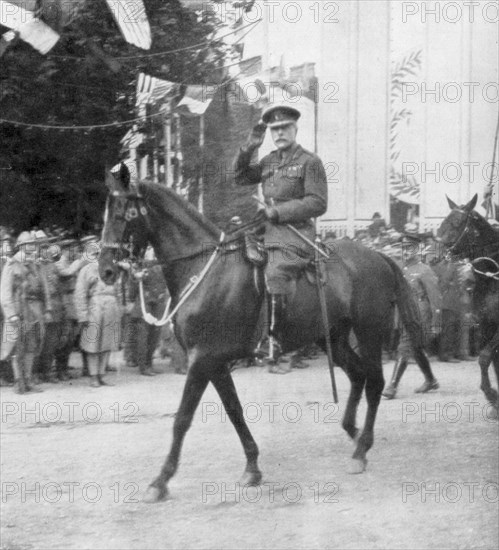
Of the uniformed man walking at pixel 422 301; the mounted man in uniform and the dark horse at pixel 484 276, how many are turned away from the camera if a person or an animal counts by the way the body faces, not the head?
0

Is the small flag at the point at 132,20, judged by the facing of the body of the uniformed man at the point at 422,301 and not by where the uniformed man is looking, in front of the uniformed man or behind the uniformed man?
in front

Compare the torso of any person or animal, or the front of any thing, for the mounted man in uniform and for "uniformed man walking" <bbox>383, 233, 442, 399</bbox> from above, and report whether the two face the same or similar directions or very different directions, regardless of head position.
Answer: same or similar directions

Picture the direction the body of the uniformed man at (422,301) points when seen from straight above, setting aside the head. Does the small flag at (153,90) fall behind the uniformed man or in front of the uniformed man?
in front

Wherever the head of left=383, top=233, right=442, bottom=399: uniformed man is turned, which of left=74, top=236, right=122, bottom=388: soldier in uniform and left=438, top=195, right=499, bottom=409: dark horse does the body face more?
the soldier in uniform

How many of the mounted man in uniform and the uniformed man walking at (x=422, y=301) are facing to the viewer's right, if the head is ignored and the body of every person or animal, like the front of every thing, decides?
0

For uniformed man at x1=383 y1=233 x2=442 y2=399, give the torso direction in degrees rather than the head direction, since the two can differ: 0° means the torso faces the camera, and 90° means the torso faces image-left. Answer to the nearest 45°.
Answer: approximately 45°

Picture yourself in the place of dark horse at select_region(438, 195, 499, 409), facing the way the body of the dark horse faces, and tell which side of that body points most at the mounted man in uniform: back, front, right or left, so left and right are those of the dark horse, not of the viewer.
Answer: front

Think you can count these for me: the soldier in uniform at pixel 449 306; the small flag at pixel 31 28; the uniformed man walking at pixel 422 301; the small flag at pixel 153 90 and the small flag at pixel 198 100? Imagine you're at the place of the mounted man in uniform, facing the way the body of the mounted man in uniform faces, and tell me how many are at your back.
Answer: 2

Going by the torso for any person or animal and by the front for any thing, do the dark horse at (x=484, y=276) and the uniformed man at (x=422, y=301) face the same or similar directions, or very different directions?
same or similar directions

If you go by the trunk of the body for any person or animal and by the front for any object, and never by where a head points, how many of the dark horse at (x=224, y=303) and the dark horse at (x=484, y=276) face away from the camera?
0

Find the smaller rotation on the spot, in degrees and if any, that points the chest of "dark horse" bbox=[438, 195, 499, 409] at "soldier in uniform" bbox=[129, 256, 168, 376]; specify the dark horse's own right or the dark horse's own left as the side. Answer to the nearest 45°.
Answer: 0° — it already faces them

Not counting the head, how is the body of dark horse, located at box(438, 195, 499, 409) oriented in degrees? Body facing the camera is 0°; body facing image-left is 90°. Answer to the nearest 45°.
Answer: approximately 45°

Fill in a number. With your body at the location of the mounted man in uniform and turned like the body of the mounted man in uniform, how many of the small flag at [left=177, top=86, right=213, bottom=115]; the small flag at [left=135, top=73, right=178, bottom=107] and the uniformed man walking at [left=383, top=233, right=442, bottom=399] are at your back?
1
